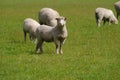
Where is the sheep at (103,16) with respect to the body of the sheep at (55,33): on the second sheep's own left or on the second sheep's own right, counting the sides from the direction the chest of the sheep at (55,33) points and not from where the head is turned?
on the second sheep's own left

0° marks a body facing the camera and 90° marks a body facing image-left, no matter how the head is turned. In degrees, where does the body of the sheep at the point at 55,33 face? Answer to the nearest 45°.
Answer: approximately 315°
